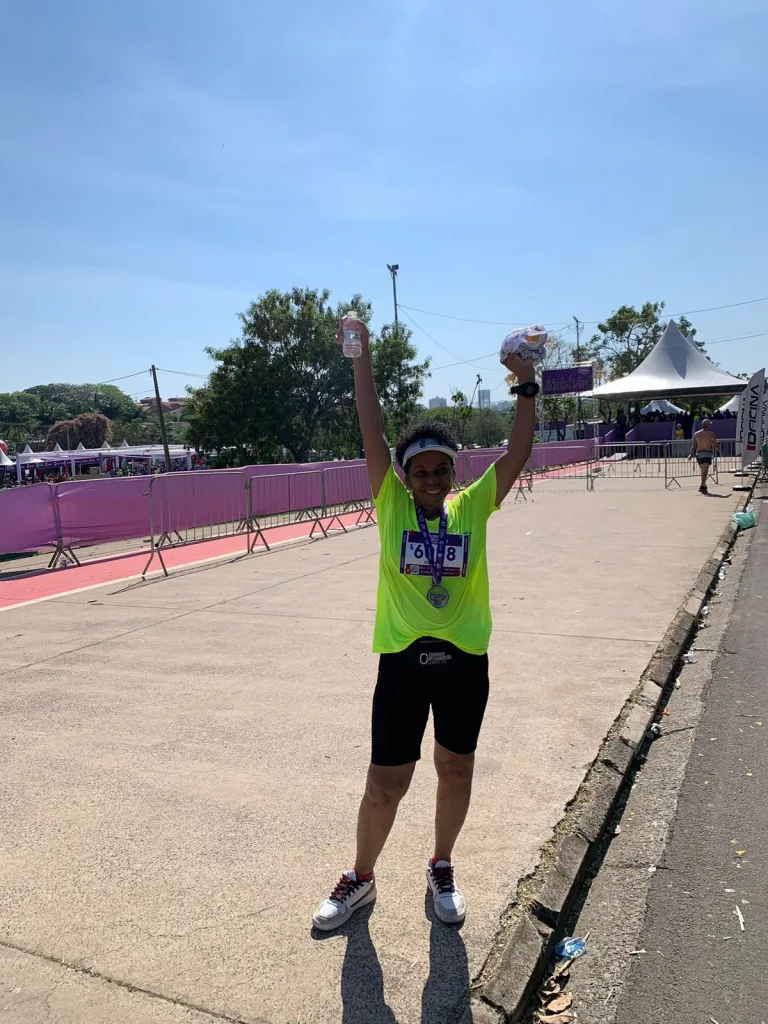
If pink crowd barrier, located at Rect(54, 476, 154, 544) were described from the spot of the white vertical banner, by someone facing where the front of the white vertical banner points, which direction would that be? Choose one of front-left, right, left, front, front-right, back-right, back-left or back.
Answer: front-right

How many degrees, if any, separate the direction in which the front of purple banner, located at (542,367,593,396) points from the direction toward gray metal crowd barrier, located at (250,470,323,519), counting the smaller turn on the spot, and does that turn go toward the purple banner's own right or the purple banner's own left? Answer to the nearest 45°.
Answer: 0° — it already faces it

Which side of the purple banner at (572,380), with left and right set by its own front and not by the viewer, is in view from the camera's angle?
front

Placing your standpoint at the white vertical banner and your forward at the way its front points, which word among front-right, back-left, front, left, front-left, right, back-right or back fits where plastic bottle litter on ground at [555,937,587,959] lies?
front

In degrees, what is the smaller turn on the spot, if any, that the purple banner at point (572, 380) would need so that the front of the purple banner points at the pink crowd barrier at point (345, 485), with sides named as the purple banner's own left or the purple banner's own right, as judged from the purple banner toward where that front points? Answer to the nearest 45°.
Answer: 0° — it already faces it

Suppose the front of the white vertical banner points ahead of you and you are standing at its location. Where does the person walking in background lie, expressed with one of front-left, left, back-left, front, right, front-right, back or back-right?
right

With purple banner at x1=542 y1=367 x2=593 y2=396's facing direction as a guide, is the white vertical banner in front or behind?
in front

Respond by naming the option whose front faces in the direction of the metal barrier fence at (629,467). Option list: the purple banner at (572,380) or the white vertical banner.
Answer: the purple banner

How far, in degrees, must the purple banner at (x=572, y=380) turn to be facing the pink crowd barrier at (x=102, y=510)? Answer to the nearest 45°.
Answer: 0° — it already faces it
